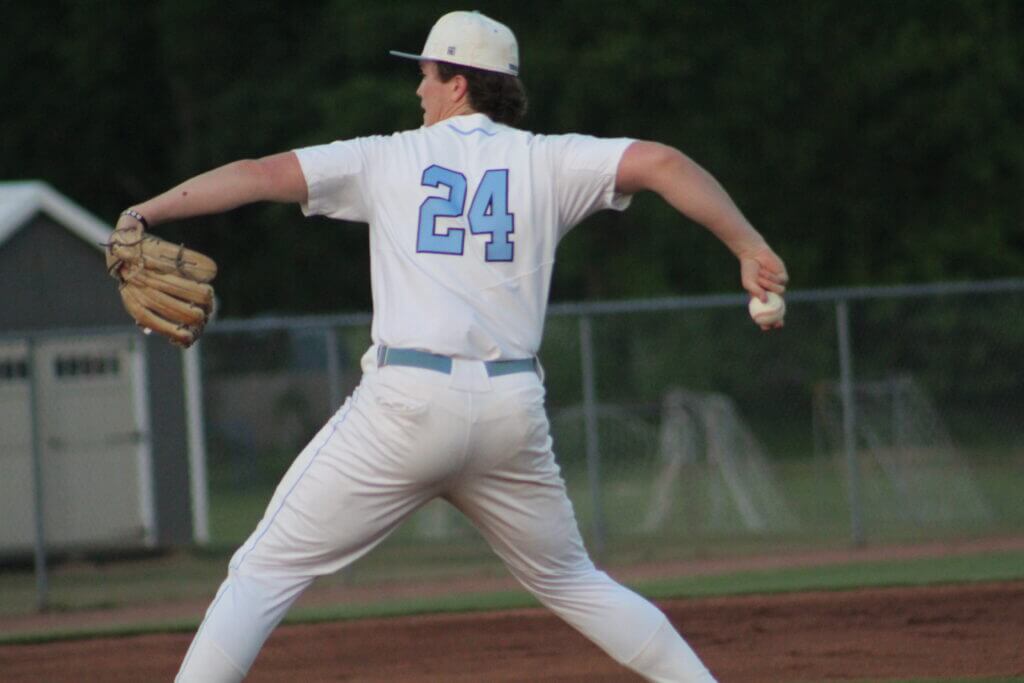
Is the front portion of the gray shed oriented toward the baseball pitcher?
yes

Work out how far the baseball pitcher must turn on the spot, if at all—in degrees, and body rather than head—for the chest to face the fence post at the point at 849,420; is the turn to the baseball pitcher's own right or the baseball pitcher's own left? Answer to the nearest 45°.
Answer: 0° — they already face it

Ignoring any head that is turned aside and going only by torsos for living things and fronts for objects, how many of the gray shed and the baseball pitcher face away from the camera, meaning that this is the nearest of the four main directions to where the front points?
1

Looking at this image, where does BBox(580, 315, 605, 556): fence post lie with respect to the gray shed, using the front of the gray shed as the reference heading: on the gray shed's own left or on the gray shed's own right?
on the gray shed's own left

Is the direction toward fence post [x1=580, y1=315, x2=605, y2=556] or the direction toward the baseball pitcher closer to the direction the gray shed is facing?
the baseball pitcher

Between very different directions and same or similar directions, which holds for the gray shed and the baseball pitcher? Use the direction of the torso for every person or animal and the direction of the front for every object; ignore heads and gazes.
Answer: very different directions

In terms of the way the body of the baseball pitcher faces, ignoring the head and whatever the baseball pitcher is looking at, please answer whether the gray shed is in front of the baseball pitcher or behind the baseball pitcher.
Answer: in front

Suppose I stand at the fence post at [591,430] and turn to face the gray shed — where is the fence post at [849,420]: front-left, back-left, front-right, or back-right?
back-right

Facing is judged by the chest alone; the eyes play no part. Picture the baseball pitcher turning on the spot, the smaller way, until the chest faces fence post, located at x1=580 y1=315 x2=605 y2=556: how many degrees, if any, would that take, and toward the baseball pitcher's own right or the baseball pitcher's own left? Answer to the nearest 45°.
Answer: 0° — they already face it

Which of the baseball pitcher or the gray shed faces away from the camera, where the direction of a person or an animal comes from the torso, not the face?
the baseball pitcher

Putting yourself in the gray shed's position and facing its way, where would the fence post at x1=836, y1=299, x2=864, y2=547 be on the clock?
The fence post is roughly at 10 o'clock from the gray shed.

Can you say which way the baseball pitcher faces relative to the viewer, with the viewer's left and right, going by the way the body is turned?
facing away from the viewer
